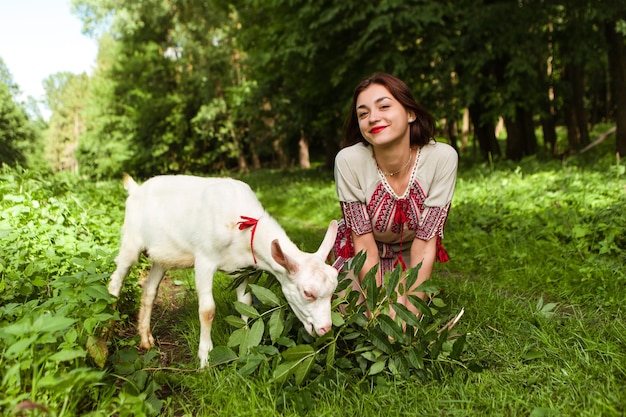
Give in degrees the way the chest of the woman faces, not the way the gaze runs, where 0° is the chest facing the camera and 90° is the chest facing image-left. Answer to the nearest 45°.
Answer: approximately 0°

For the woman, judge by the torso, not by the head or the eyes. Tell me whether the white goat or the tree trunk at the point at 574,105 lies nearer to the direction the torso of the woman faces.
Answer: the white goat

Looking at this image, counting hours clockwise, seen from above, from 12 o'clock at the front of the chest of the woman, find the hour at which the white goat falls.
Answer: The white goat is roughly at 2 o'clock from the woman.

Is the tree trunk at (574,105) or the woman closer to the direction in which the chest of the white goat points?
the woman

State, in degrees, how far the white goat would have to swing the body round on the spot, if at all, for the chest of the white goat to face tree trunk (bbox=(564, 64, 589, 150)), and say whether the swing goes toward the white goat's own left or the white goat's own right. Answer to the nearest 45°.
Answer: approximately 45° to the white goat's own left

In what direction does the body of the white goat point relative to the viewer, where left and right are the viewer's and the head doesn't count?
facing to the right of the viewer

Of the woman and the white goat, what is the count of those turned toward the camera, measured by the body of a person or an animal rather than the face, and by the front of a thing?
1

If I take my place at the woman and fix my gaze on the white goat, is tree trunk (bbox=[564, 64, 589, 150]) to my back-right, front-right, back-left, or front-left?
back-right

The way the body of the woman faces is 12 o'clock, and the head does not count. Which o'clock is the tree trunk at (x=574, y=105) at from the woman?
The tree trunk is roughly at 7 o'clock from the woman.
